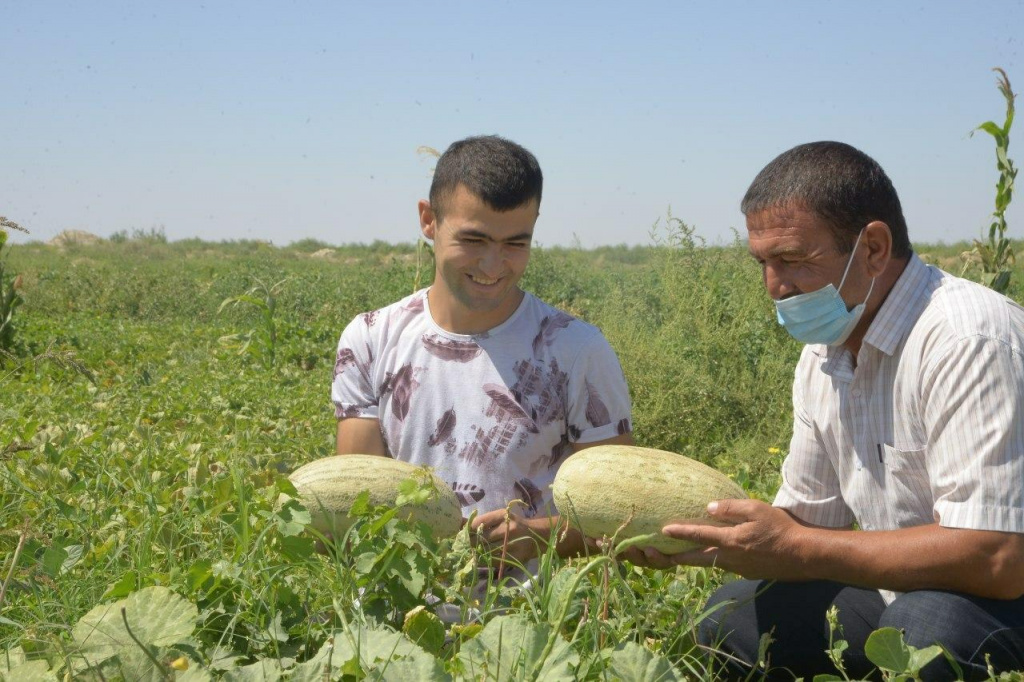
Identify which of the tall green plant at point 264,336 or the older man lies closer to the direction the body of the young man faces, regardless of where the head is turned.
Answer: the older man

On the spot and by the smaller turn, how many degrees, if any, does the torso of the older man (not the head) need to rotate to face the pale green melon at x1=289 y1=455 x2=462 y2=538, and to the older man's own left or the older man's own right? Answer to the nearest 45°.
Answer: approximately 45° to the older man's own right

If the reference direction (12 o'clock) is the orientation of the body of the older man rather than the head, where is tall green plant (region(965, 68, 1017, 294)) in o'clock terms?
The tall green plant is roughly at 5 o'clock from the older man.

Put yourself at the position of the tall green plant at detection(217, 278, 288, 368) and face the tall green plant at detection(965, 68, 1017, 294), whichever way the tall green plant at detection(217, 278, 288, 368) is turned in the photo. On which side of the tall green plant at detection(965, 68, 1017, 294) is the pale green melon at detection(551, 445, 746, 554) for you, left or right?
right

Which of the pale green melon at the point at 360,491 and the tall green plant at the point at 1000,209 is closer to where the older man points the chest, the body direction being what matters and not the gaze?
the pale green melon

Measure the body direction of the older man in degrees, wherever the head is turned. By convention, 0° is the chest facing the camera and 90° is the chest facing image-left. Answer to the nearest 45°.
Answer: approximately 45°
